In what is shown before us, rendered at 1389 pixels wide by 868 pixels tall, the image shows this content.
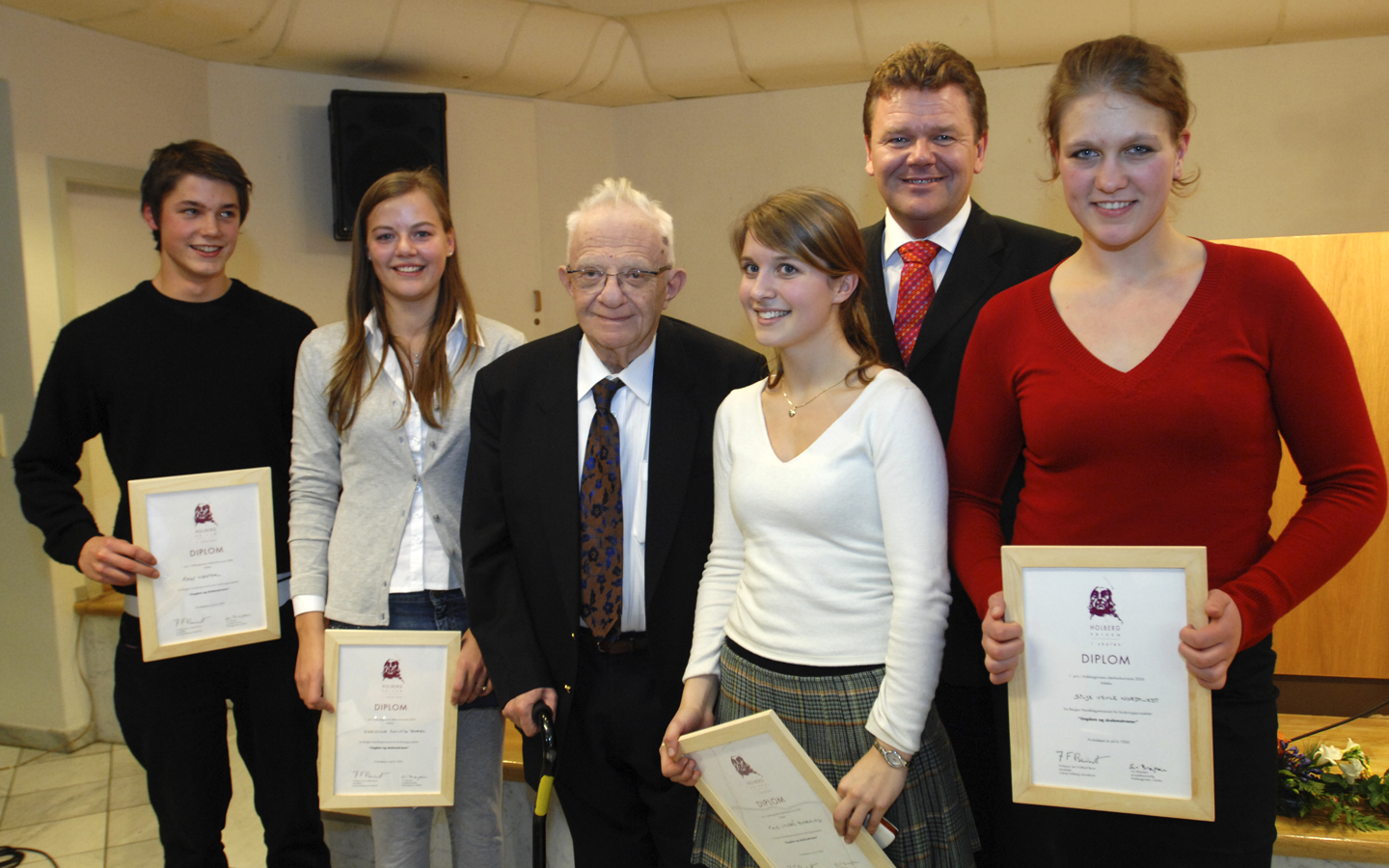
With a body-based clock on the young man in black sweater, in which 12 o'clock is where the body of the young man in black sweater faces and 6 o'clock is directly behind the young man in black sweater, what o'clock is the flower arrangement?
The flower arrangement is roughly at 10 o'clock from the young man in black sweater.

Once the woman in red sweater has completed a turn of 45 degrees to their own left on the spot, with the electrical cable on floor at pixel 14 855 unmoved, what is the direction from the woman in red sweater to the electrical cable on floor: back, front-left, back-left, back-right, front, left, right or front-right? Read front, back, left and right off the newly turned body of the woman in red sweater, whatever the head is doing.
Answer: back-right

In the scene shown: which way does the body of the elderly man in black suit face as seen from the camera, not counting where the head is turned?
toward the camera

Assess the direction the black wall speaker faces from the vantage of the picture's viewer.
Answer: facing the viewer

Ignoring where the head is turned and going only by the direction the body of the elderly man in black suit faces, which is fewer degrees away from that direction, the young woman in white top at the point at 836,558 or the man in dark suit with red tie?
the young woman in white top

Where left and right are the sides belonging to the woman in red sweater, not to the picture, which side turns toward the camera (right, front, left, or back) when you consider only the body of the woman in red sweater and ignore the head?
front

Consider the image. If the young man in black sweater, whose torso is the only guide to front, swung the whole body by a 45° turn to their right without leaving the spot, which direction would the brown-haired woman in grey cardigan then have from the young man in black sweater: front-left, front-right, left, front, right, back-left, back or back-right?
left

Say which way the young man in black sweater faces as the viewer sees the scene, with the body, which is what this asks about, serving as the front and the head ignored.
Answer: toward the camera

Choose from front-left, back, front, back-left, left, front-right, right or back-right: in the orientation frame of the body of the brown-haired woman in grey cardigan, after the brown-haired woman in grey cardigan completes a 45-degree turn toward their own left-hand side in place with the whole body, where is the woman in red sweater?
front
